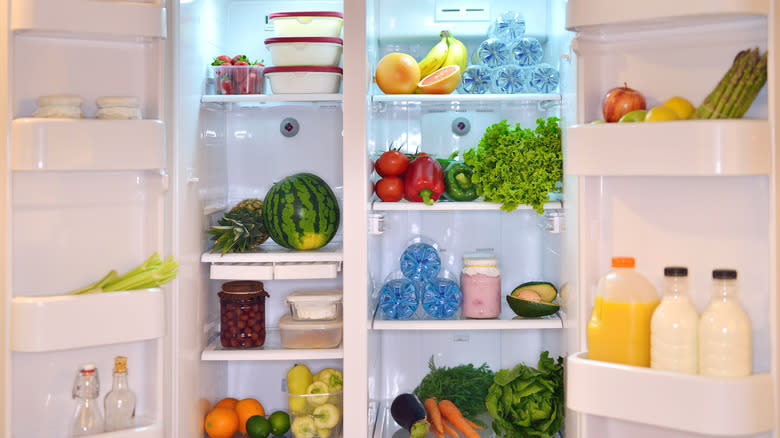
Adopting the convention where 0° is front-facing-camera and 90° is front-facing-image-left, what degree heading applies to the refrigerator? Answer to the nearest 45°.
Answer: approximately 0°

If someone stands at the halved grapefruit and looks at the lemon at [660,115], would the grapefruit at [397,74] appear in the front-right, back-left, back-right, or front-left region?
back-right
